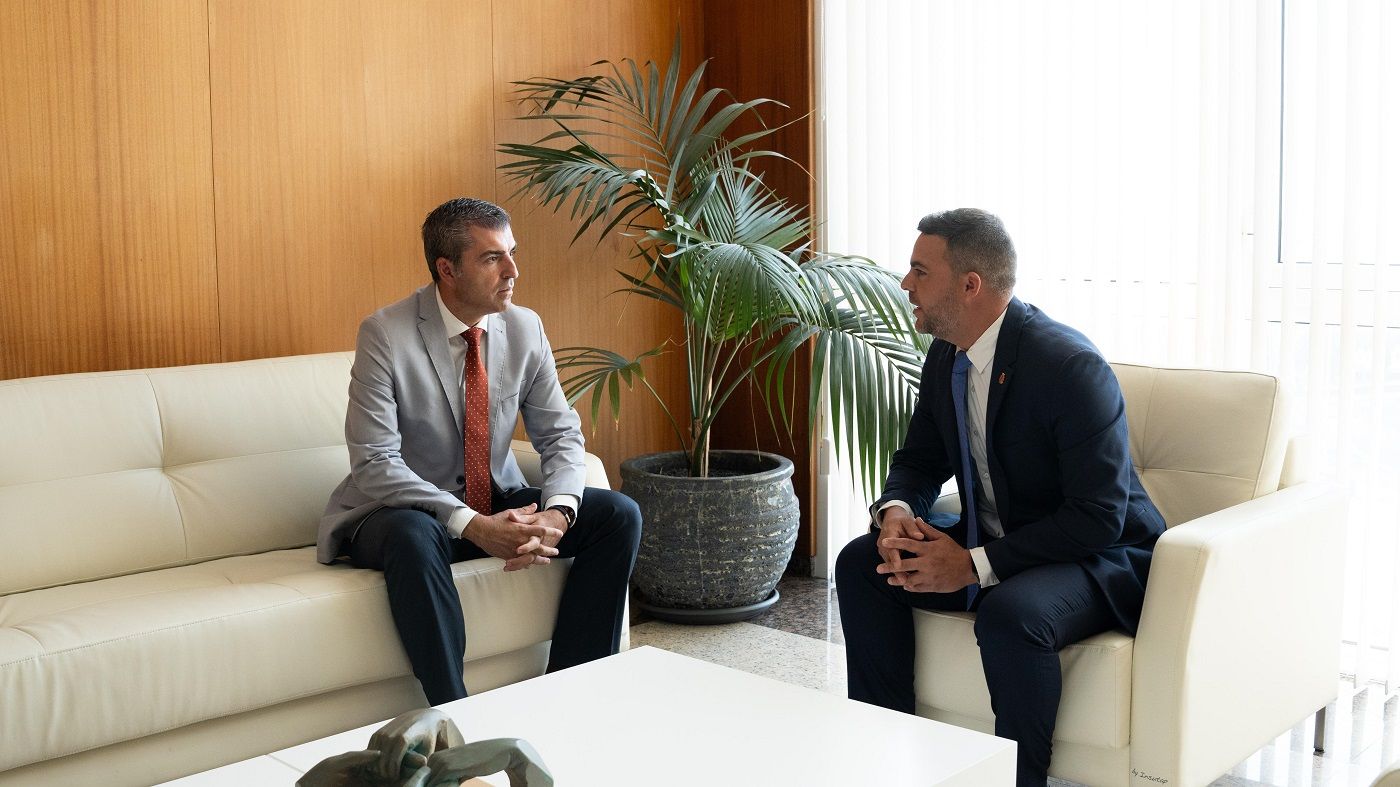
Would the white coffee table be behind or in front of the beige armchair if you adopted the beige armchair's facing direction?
in front

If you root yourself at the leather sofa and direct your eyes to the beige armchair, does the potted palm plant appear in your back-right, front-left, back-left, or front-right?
front-left

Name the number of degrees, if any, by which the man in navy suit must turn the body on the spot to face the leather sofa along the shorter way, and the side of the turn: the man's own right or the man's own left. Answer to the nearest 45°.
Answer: approximately 45° to the man's own right

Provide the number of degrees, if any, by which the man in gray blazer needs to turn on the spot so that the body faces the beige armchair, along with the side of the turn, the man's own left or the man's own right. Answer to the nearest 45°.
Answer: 0° — they already face it

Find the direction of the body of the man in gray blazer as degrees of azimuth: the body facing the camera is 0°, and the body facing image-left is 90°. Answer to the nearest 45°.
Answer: approximately 315°

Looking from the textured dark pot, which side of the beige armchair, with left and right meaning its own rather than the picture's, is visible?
right

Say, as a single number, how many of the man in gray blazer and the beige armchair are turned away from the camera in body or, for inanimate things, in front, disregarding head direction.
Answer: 0

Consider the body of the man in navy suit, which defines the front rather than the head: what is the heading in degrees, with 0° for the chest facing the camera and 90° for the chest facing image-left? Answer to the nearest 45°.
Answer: approximately 45°

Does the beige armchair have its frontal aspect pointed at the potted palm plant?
no

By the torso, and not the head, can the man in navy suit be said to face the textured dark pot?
no

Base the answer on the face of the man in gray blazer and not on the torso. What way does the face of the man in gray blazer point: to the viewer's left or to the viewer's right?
to the viewer's right

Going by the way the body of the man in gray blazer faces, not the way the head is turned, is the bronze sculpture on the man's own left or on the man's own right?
on the man's own right

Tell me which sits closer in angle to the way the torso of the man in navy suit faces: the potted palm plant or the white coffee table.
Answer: the white coffee table

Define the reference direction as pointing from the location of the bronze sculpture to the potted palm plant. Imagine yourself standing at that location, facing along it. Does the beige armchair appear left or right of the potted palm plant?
right

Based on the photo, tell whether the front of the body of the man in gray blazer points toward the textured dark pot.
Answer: no

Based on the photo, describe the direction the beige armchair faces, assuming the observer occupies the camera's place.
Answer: facing the viewer and to the left of the viewer

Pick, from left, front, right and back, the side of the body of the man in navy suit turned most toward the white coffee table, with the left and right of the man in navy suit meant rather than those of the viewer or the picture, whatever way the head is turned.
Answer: front
